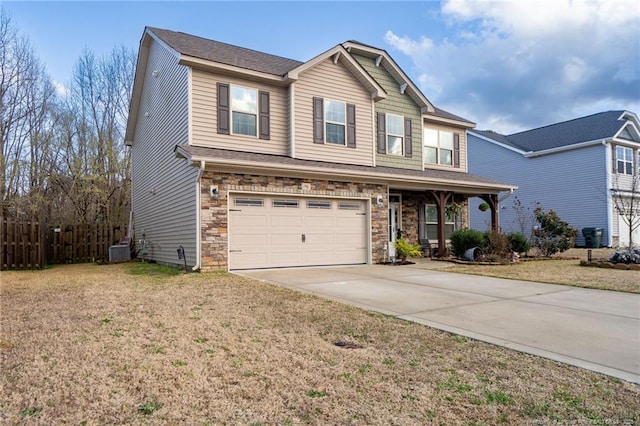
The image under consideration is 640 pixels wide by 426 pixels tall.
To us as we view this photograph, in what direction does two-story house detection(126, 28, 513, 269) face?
facing the viewer and to the right of the viewer

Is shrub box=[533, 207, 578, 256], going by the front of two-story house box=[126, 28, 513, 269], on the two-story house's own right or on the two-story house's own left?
on the two-story house's own left

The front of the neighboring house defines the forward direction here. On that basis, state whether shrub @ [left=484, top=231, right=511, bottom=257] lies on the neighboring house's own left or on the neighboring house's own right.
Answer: on the neighboring house's own right

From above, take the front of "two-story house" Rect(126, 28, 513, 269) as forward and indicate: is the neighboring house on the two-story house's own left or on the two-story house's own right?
on the two-story house's own left

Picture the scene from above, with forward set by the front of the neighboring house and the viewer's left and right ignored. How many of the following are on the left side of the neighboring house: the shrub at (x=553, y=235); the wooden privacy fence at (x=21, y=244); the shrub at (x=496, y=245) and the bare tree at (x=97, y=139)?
0

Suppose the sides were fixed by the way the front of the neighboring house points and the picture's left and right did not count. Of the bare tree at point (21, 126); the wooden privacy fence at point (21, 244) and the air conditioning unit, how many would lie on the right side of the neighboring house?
3

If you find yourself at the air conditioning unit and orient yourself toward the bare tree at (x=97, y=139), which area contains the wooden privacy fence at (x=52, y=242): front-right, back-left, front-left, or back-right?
front-left

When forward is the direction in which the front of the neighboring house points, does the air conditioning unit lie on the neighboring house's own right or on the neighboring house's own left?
on the neighboring house's own right

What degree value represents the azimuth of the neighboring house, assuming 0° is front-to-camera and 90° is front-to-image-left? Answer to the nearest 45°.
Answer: approximately 315°

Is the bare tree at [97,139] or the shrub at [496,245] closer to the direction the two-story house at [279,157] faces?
the shrub

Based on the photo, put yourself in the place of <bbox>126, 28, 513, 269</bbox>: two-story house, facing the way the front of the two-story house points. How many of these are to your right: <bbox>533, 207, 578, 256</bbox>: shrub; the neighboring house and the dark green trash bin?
0

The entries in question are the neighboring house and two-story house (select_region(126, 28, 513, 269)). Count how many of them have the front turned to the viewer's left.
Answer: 0
